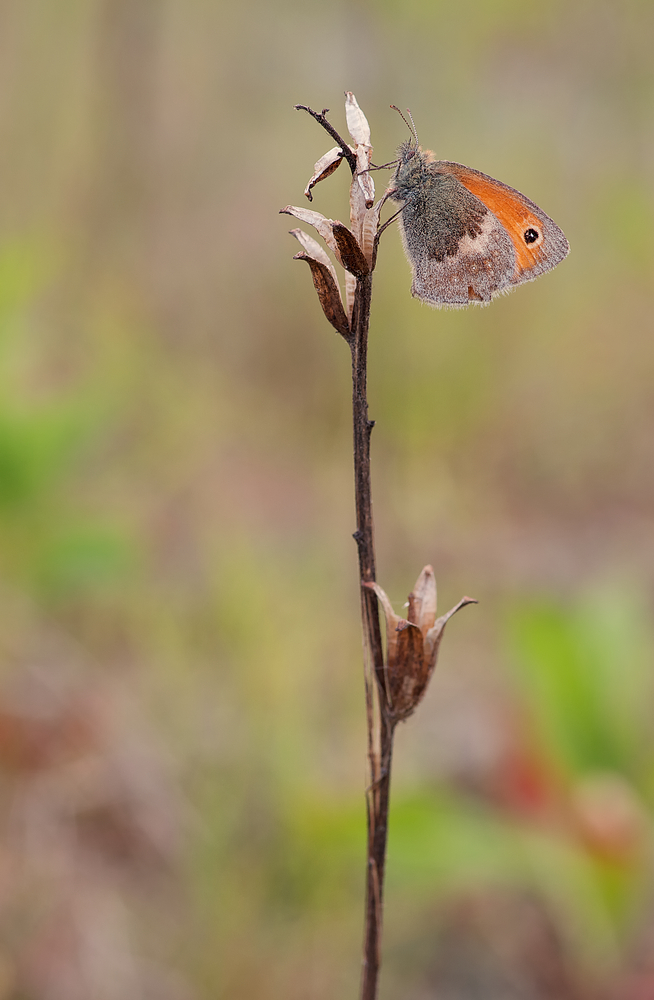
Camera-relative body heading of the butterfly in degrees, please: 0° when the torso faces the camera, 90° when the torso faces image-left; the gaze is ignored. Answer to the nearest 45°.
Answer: approximately 90°
